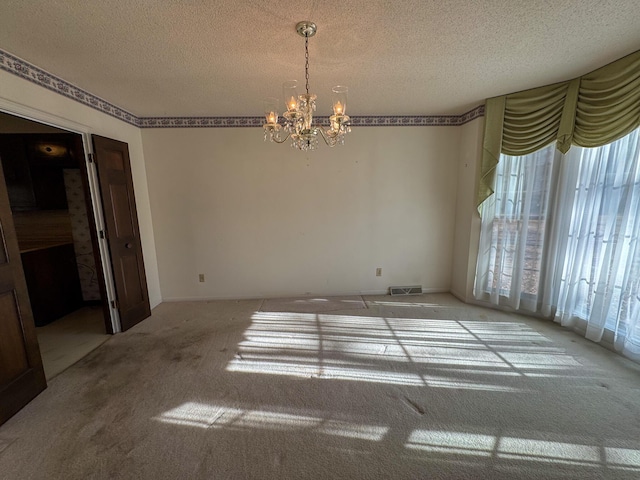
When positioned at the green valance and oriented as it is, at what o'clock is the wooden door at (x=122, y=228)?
The wooden door is roughly at 12 o'clock from the green valance.

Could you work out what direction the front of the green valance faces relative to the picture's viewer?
facing the viewer and to the left of the viewer

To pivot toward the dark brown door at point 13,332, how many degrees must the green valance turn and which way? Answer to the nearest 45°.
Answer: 0° — it already faces it
